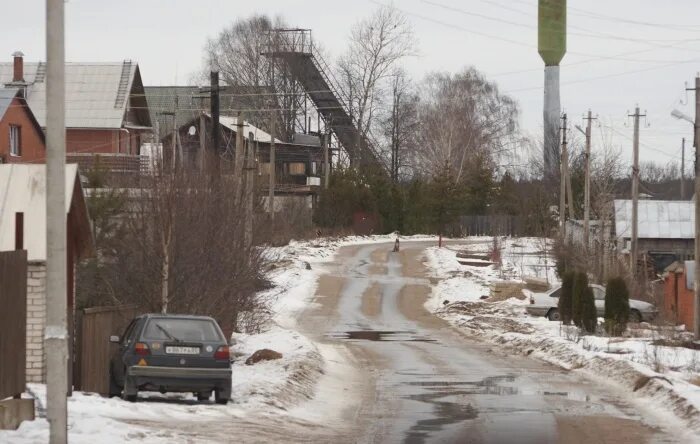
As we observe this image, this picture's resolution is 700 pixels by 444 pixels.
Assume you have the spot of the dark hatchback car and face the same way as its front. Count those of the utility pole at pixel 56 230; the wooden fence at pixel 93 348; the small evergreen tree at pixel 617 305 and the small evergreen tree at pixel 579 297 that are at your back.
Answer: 1

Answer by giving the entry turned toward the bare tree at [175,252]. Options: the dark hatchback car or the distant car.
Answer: the dark hatchback car

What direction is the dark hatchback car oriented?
away from the camera

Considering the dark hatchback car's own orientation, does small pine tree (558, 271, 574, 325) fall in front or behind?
in front

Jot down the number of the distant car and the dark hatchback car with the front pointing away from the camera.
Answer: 1

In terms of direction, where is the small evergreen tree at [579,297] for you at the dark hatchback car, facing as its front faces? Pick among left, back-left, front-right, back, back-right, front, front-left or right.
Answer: front-right

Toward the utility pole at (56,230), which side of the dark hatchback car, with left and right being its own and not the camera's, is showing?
back

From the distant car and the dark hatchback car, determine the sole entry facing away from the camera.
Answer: the dark hatchback car

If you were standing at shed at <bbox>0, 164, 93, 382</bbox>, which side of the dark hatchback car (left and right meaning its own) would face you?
left
